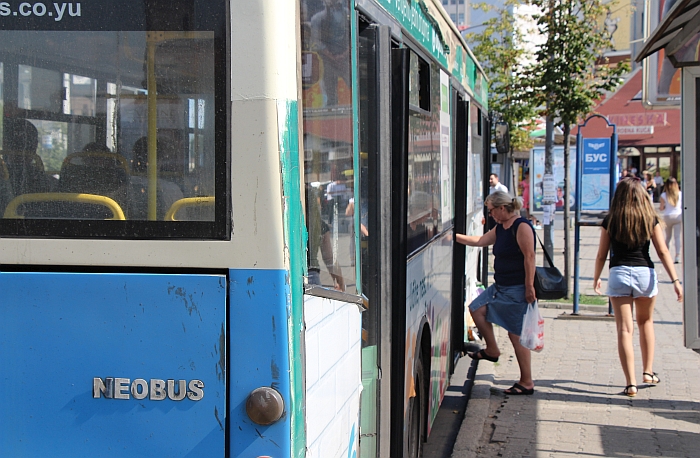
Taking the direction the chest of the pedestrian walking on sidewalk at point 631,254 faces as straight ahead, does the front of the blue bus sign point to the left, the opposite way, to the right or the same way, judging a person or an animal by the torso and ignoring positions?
the opposite way

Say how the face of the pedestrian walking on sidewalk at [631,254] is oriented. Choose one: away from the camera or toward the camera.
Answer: away from the camera

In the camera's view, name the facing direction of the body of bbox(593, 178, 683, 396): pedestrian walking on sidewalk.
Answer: away from the camera

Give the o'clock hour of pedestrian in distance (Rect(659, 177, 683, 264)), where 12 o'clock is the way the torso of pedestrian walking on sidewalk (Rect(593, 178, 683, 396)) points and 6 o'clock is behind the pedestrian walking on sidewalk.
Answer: The pedestrian in distance is roughly at 12 o'clock from the pedestrian walking on sidewalk.

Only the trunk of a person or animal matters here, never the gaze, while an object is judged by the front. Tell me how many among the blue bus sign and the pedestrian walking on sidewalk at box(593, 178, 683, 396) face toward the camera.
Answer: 1

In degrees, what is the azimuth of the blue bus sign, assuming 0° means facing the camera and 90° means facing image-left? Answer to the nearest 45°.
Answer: approximately 0°
